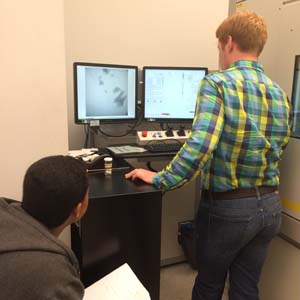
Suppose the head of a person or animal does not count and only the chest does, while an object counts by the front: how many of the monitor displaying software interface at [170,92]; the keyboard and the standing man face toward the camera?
2

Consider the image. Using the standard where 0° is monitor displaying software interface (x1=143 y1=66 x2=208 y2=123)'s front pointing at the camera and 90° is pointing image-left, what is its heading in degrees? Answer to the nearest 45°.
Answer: approximately 0°

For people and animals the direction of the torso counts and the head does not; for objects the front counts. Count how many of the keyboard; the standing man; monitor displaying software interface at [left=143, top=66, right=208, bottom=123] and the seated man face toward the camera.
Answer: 2

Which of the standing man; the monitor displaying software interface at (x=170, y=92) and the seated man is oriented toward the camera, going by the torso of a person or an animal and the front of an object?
the monitor displaying software interface

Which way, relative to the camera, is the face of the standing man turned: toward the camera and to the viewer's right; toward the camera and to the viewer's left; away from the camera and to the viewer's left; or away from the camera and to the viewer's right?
away from the camera and to the viewer's left

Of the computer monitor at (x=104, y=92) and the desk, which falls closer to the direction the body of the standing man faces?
the computer monitor

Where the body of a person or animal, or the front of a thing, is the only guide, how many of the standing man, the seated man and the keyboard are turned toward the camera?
1

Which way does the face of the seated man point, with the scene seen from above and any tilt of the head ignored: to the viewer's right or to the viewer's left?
to the viewer's right

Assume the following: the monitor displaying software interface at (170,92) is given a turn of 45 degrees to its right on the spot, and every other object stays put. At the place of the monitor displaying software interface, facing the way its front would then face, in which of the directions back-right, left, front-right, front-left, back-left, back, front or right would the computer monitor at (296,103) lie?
left

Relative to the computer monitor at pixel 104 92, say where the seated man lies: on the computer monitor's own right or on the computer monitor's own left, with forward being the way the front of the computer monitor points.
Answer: on the computer monitor's own right

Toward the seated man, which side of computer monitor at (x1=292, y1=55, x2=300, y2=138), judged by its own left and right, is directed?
front

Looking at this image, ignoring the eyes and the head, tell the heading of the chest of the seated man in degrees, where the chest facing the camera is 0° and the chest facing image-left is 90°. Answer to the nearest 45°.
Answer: approximately 225°
